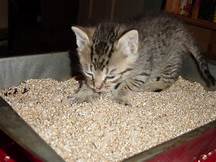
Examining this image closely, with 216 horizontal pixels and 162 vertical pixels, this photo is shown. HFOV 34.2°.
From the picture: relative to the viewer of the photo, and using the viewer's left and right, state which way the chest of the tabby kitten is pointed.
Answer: facing the viewer and to the left of the viewer

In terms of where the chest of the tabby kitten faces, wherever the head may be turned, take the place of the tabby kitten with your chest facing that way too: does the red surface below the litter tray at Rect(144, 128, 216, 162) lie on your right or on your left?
on your left

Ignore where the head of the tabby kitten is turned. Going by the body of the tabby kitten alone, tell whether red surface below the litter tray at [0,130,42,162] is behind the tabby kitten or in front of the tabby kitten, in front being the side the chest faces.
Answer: in front

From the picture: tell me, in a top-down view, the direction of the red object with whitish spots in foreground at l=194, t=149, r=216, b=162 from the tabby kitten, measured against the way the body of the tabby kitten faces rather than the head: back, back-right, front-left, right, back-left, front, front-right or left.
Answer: left
